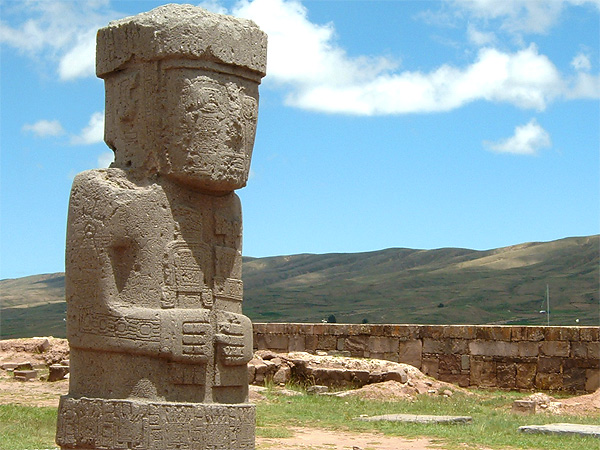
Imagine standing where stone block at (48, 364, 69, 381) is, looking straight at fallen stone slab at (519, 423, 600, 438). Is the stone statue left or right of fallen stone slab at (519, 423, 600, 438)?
right

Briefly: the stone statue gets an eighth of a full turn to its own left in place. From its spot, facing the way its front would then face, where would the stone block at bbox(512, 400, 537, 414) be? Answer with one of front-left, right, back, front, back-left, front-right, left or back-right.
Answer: front-left

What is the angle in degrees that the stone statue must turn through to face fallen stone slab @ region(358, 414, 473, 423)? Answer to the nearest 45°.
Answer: approximately 90° to its left

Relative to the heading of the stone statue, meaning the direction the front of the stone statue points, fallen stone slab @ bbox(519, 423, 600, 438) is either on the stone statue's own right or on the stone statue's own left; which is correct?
on the stone statue's own left

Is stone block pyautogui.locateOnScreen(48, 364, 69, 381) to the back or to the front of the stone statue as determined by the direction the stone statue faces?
to the back

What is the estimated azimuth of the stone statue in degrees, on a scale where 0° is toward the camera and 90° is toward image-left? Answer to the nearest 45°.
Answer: approximately 315°

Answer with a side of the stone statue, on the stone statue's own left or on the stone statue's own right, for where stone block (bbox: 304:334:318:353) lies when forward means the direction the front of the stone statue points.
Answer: on the stone statue's own left
